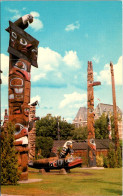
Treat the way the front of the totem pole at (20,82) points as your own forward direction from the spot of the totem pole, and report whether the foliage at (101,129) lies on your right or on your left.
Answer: on your left

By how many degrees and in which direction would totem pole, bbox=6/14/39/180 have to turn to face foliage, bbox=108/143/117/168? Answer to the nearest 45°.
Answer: approximately 90° to its left

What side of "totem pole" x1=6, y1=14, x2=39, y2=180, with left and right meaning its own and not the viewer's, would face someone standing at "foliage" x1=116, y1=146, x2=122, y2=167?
left

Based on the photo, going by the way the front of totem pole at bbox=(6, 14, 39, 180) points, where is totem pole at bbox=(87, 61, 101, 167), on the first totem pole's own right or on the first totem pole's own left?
on the first totem pole's own left

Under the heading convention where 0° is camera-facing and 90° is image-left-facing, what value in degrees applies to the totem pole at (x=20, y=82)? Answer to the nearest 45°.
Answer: approximately 315°

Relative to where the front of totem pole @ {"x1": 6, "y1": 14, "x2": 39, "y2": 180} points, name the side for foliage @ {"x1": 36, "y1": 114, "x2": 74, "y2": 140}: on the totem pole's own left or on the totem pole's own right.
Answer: on the totem pole's own left

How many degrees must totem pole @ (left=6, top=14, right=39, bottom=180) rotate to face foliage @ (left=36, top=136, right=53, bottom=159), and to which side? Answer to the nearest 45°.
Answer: approximately 135° to its left
